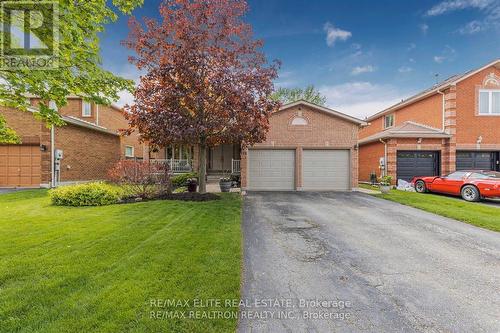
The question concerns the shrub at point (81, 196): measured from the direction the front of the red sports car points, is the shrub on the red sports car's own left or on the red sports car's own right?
on the red sports car's own left

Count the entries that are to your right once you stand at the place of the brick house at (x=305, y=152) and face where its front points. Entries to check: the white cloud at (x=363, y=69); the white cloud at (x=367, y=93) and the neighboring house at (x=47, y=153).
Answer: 1

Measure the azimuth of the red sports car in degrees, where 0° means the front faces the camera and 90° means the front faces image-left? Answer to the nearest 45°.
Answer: approximately 135°

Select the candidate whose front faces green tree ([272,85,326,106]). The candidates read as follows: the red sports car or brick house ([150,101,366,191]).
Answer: the red sports car

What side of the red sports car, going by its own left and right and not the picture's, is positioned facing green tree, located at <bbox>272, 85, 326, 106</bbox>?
front

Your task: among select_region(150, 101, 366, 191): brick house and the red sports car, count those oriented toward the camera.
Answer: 1

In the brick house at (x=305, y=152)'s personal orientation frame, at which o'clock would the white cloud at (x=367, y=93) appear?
The white cloud is roughly at 7 o'clock from the brick house.

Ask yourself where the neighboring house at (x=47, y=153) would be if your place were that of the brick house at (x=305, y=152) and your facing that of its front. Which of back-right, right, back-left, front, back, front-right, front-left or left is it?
right

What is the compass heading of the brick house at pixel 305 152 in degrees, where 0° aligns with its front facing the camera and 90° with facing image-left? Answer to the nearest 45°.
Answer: approximately 0°

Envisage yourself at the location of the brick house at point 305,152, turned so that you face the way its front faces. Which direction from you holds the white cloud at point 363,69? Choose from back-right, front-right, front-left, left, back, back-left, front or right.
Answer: back-left
